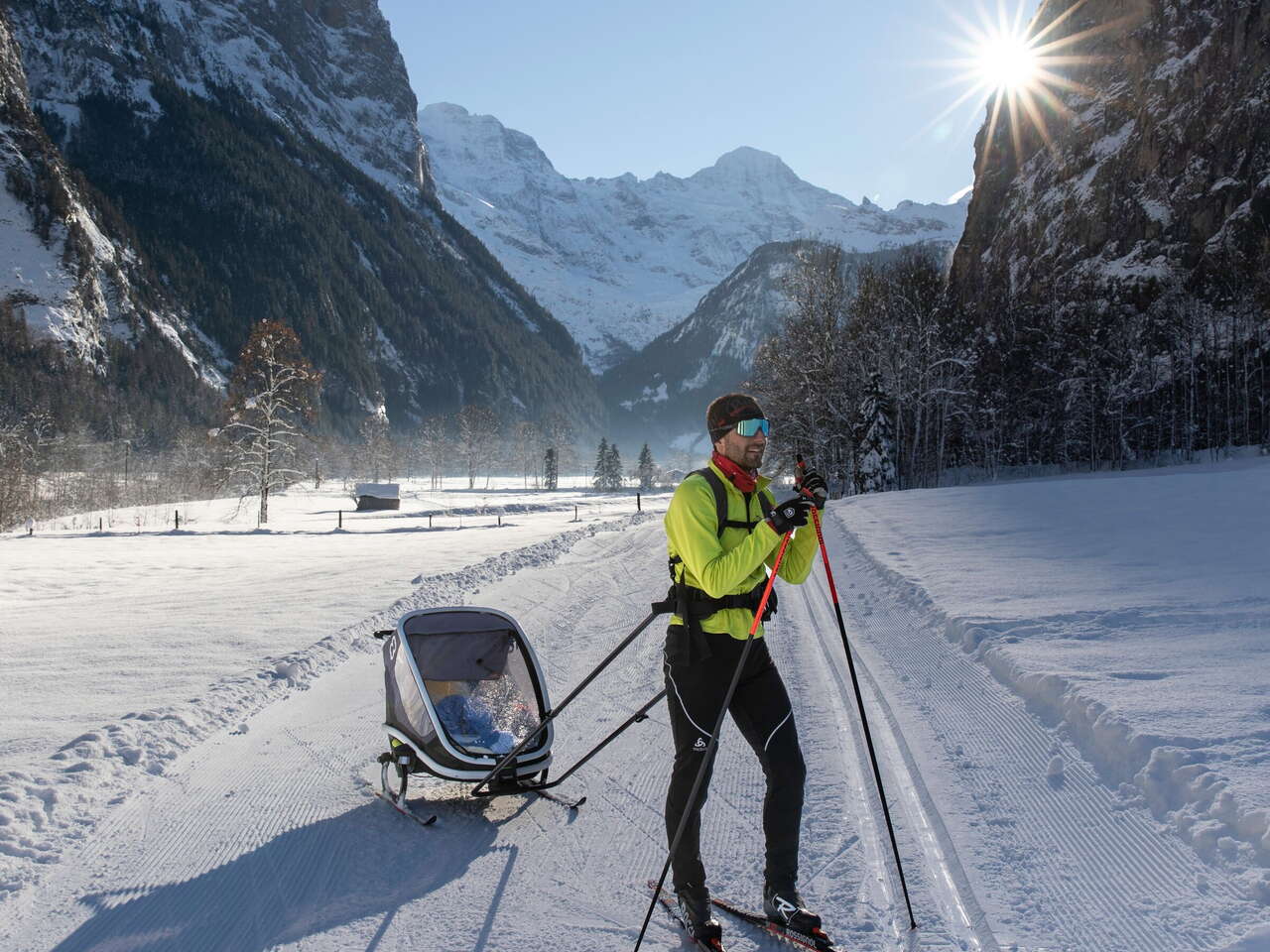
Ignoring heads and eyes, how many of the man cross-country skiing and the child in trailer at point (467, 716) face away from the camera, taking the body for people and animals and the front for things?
0

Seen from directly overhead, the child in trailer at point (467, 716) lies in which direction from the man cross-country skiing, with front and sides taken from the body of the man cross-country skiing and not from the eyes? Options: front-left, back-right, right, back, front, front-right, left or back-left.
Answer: back

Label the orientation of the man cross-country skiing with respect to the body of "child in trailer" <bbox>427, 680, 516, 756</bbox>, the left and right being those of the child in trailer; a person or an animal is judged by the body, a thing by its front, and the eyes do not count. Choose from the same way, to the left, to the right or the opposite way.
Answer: the same way

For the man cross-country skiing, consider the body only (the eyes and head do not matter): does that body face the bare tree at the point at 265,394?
no

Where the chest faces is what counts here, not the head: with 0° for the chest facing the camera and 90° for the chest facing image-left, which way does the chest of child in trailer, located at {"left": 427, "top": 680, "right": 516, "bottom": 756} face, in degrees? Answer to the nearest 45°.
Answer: approximately 315°

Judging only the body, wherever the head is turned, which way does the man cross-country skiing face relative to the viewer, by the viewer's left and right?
facing the viewer and to the right of the viewer

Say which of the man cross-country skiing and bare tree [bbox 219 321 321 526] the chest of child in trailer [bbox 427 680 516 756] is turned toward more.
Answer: the man cross-country skiing

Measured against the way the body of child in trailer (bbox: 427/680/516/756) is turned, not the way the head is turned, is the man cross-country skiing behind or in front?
in front

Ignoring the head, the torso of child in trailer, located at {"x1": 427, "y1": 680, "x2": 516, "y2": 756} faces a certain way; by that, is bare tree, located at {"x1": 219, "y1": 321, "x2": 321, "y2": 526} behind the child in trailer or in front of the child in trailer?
behind
